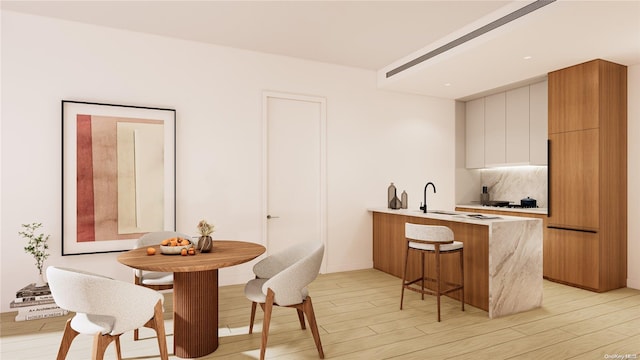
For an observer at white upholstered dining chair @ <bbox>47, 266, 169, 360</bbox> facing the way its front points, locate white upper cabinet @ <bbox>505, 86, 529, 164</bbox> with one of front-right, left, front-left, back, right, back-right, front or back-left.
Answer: front-right

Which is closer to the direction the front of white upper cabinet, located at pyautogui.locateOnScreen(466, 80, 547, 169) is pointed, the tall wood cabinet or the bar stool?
the bar stool

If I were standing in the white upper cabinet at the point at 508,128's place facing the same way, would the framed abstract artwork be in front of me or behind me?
in front

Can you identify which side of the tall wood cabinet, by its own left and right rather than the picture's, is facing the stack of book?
front

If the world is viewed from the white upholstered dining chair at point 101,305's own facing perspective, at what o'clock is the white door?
The white door is roughly at 12 o'clock from the white upholstered dining chair.

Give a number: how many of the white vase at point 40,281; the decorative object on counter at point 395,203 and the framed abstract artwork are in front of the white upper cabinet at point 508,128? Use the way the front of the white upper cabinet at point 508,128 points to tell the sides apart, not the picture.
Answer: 3

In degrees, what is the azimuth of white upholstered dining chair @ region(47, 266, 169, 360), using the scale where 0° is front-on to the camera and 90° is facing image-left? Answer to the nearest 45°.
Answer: approximately 225°

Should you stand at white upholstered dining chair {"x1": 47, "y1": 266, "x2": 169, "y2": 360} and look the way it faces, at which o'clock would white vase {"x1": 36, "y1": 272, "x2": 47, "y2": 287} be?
The white vase is roughly at 10 o'clock from the white upholstered dining chair.

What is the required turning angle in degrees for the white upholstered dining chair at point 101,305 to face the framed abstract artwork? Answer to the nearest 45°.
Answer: approximately 45° to its left

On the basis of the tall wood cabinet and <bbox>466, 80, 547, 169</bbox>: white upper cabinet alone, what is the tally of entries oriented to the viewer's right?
0

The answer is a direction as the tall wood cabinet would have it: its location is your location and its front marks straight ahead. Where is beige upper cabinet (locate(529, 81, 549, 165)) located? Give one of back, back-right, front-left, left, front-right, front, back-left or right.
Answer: right
